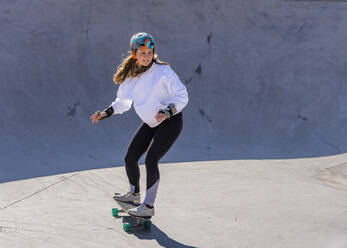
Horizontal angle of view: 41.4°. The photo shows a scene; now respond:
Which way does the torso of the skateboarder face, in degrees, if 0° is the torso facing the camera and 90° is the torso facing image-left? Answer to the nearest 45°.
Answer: approximately 45°
